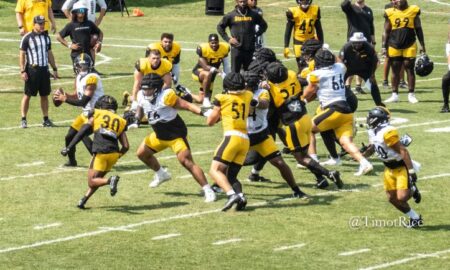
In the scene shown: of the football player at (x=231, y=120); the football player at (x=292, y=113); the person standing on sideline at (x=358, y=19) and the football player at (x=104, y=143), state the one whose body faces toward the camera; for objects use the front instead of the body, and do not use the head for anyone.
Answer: the person standing on sideline

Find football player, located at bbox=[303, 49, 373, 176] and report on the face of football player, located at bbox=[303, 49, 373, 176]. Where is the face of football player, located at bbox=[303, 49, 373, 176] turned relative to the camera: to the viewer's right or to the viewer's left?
to the viewer's left

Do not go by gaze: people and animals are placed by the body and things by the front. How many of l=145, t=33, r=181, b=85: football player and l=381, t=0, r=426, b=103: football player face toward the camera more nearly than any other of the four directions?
2

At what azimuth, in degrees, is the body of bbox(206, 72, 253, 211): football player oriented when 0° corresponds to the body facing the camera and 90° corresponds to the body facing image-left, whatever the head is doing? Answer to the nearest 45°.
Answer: approximately 135°

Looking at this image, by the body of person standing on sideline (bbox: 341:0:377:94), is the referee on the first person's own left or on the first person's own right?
on the first person's own right

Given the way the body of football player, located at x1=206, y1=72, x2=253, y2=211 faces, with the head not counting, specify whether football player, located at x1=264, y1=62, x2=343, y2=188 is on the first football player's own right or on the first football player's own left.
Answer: on the first football player's own right

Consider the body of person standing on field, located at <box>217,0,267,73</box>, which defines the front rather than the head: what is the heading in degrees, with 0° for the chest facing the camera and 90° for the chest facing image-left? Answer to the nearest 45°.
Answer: approximately 0°
